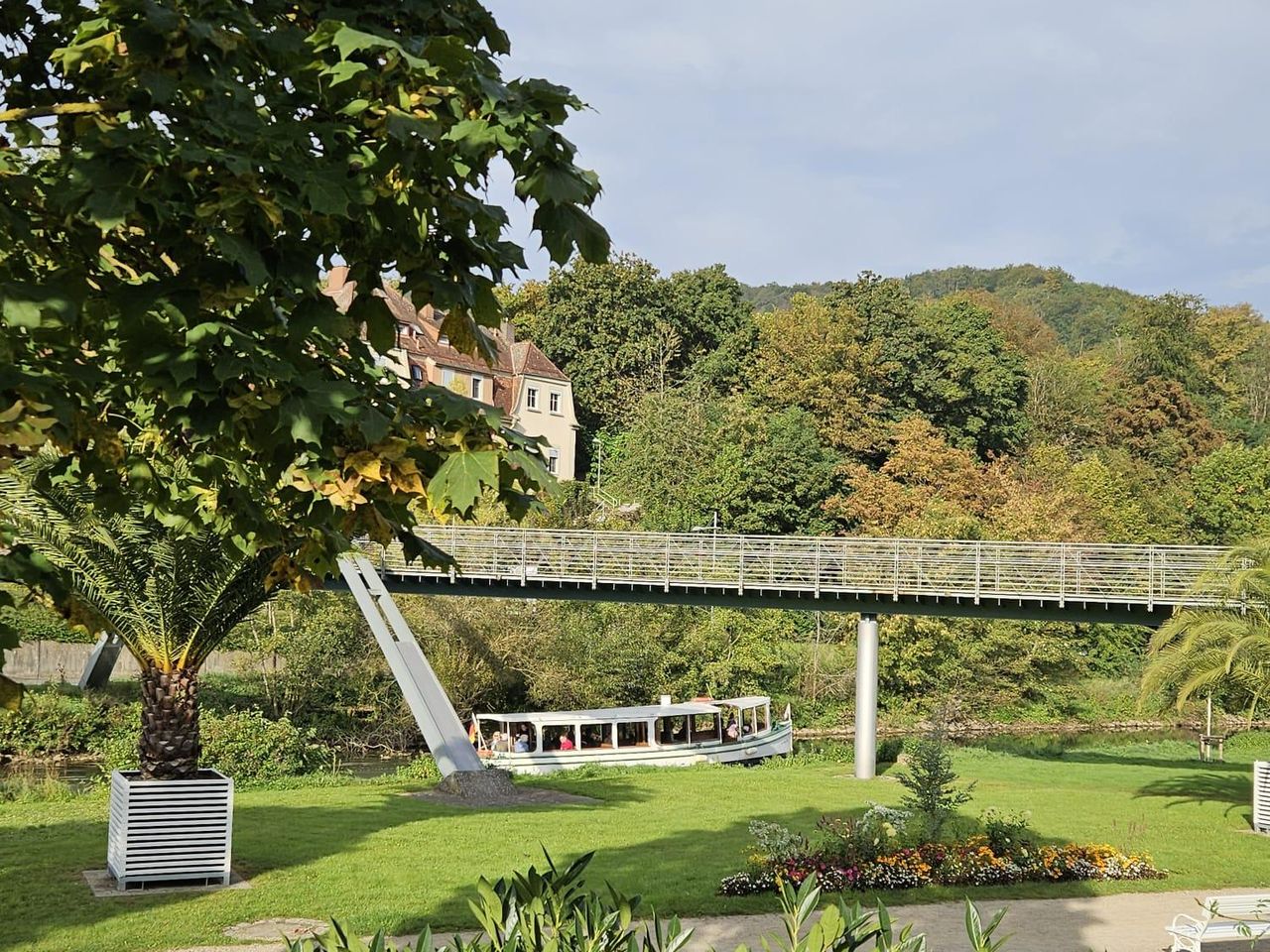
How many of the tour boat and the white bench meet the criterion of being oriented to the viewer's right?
1

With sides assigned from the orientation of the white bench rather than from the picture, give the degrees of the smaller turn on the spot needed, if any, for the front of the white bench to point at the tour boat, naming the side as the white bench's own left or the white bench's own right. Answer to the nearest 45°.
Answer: approximately 90° to the white bench's own right

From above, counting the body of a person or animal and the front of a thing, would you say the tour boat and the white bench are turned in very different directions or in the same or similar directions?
very different directions

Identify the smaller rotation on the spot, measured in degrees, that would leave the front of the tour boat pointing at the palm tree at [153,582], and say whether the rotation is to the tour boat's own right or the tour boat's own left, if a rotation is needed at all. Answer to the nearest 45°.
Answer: approximately 90° to the tour boat's own right

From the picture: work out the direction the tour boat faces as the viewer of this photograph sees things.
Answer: facing to the right of the viewer
